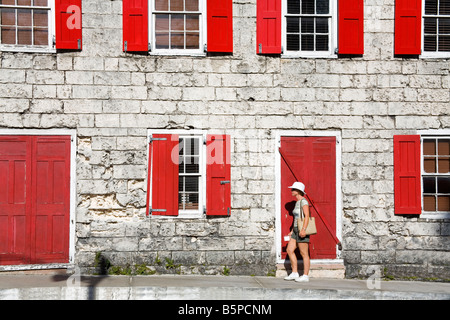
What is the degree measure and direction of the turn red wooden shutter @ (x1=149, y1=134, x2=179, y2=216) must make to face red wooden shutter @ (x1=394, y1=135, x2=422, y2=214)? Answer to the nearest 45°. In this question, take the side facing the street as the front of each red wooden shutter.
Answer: approximately 90° to its left

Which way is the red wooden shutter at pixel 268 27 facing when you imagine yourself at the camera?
facing the viewer

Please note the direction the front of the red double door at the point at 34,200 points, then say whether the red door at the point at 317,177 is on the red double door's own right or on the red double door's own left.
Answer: on the red double door's own left

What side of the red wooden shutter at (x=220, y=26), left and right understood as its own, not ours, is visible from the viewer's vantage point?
front

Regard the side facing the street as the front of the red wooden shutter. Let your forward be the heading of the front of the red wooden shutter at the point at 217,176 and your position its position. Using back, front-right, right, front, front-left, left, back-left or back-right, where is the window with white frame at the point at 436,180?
left

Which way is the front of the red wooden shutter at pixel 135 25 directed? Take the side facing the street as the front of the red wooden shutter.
toward the camera
